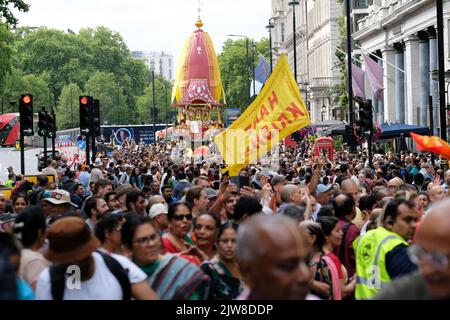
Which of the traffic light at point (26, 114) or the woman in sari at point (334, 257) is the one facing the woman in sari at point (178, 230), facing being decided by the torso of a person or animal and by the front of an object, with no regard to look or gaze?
the traffic light

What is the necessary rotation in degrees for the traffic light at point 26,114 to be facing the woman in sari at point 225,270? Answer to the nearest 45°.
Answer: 0° — it already faces them

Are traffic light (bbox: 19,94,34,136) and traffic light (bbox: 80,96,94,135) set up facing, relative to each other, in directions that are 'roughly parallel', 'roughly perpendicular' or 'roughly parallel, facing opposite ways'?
roughly parallel

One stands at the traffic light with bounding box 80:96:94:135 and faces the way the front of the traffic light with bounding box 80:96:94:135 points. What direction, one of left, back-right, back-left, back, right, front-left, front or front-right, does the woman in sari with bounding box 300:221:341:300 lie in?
front

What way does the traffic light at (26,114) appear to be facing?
toward the camera

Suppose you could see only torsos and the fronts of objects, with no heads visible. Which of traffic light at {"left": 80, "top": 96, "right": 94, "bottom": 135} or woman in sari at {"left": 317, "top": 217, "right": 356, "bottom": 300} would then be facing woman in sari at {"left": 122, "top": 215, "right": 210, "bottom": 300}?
the traffic light

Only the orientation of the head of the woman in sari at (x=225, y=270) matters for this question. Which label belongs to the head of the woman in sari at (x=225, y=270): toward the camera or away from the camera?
toward the camera
